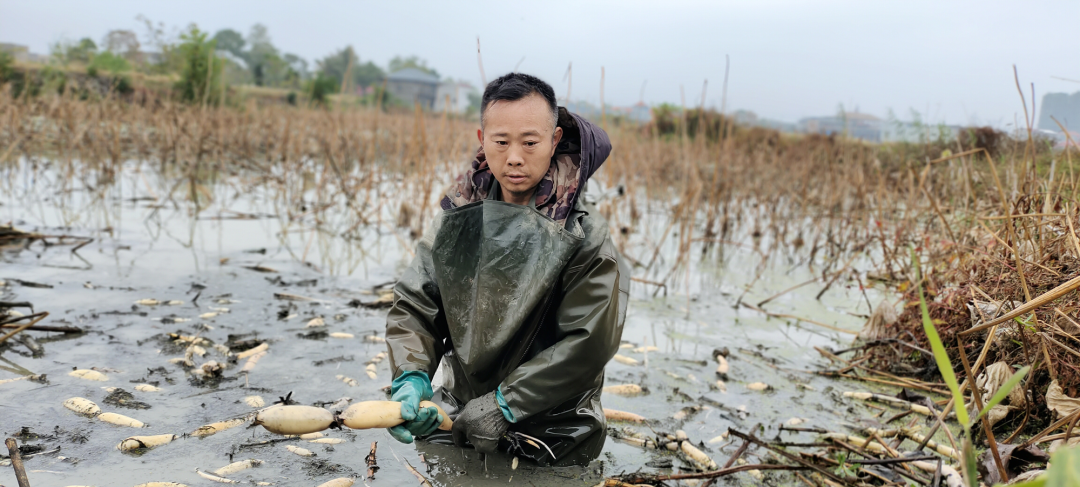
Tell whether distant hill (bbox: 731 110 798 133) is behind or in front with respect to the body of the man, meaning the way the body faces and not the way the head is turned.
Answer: behind

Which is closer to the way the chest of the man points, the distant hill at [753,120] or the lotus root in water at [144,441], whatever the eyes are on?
the lotus root in water

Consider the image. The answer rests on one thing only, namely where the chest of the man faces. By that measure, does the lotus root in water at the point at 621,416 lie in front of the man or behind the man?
behind

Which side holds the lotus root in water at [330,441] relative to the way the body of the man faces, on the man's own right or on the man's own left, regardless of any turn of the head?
on the man's own right

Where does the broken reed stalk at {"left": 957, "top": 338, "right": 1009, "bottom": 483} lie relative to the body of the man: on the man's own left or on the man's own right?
on the man's own left

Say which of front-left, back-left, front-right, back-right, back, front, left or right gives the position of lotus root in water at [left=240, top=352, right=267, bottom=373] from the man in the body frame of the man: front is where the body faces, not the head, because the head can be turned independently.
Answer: right

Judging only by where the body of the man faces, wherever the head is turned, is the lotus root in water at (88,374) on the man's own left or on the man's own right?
on the man's own right

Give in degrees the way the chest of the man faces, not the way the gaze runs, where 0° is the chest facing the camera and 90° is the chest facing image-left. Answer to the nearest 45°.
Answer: approximately 45°

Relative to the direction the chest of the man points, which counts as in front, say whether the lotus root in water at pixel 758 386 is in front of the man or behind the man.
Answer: behind

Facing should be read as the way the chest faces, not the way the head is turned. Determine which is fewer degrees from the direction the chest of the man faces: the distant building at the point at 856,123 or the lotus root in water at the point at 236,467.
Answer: the lotus root in water
